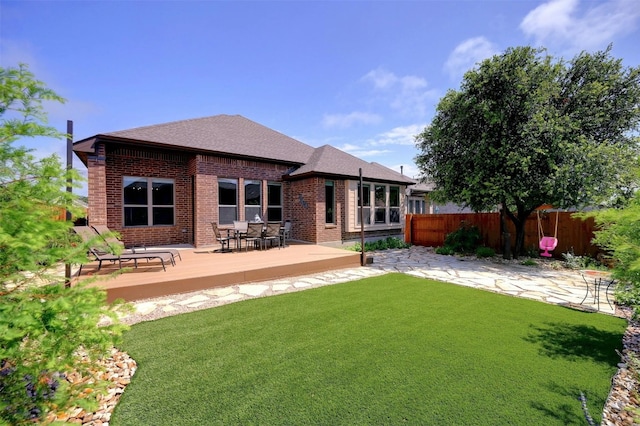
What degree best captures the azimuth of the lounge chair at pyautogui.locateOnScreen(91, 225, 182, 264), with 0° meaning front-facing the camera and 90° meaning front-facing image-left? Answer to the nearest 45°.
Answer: approximately 270°

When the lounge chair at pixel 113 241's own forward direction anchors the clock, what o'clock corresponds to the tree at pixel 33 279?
The tree is roughly at 3 o'clock from the lounge chair.

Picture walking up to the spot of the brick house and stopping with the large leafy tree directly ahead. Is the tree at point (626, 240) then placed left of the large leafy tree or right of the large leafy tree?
right

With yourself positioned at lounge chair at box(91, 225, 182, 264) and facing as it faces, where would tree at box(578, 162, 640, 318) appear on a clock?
The tree is roughly at 2 o'clock from the lounge chair.

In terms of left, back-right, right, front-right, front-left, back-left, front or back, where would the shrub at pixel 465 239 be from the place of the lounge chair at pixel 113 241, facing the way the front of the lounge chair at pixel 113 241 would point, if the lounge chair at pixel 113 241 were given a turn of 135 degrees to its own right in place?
back-left

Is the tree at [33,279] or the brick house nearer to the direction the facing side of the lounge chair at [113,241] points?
the brick house

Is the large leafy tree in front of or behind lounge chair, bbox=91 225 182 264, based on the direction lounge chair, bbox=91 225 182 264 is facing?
in front

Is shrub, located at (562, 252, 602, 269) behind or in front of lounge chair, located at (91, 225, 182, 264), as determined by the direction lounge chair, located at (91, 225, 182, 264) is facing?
in front

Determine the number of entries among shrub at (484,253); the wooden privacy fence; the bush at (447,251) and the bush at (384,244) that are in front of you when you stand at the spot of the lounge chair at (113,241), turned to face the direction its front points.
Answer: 4

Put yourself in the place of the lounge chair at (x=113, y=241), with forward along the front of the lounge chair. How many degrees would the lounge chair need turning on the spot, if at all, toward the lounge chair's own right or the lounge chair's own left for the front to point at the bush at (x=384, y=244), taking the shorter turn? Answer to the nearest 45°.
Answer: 0° — it already faces it

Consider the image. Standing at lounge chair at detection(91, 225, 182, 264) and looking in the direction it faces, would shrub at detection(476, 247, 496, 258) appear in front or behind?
in front

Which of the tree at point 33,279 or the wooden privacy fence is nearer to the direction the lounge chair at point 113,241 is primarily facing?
the wooden privacy fence
